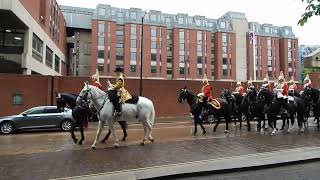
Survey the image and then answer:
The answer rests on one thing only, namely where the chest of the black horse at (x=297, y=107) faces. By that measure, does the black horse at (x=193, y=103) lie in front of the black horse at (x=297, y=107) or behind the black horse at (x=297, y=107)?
in front

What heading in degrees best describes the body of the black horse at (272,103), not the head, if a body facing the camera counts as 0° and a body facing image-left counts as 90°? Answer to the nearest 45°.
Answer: approximately 45°

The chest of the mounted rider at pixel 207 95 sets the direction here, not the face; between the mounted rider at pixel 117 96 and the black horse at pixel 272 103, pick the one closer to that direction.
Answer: the mounted rider

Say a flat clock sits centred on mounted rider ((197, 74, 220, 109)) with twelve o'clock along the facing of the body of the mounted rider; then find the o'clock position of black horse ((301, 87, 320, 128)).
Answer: The black horse is roughly at 7 o'clock from the mounted rider.

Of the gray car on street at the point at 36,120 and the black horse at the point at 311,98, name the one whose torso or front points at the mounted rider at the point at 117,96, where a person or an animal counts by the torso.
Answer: the black horse

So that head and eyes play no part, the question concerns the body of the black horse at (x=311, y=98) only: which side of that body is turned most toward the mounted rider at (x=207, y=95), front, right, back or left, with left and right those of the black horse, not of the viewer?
front

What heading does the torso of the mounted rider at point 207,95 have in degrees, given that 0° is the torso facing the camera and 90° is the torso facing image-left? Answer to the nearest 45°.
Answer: approximately 45°

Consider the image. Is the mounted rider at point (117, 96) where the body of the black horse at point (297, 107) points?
yes

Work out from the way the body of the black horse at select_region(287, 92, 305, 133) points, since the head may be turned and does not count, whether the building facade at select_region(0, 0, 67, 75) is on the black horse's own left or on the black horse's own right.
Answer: on the black horse's own right

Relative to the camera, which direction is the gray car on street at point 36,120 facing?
to the viewer's left

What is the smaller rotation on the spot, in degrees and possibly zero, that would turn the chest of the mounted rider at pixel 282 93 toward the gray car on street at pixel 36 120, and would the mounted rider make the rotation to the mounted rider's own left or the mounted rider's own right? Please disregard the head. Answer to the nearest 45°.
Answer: approximately 45° to the mounted rider's own right
